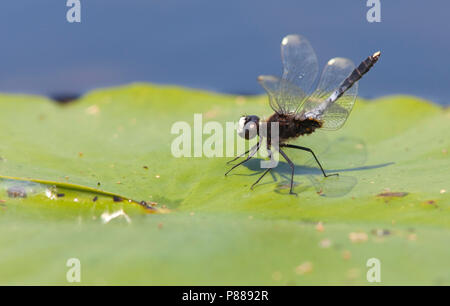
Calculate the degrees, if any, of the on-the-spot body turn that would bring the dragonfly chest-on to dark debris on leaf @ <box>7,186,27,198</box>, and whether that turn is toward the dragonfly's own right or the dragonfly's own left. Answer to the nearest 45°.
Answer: approximately 45° to the dragonfly's own left

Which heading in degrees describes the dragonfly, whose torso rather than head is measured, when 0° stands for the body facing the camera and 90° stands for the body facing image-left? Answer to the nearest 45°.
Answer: approximately 90°

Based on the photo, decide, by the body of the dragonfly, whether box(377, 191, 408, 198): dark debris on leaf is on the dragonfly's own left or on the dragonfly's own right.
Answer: on the dragonfly's own left
